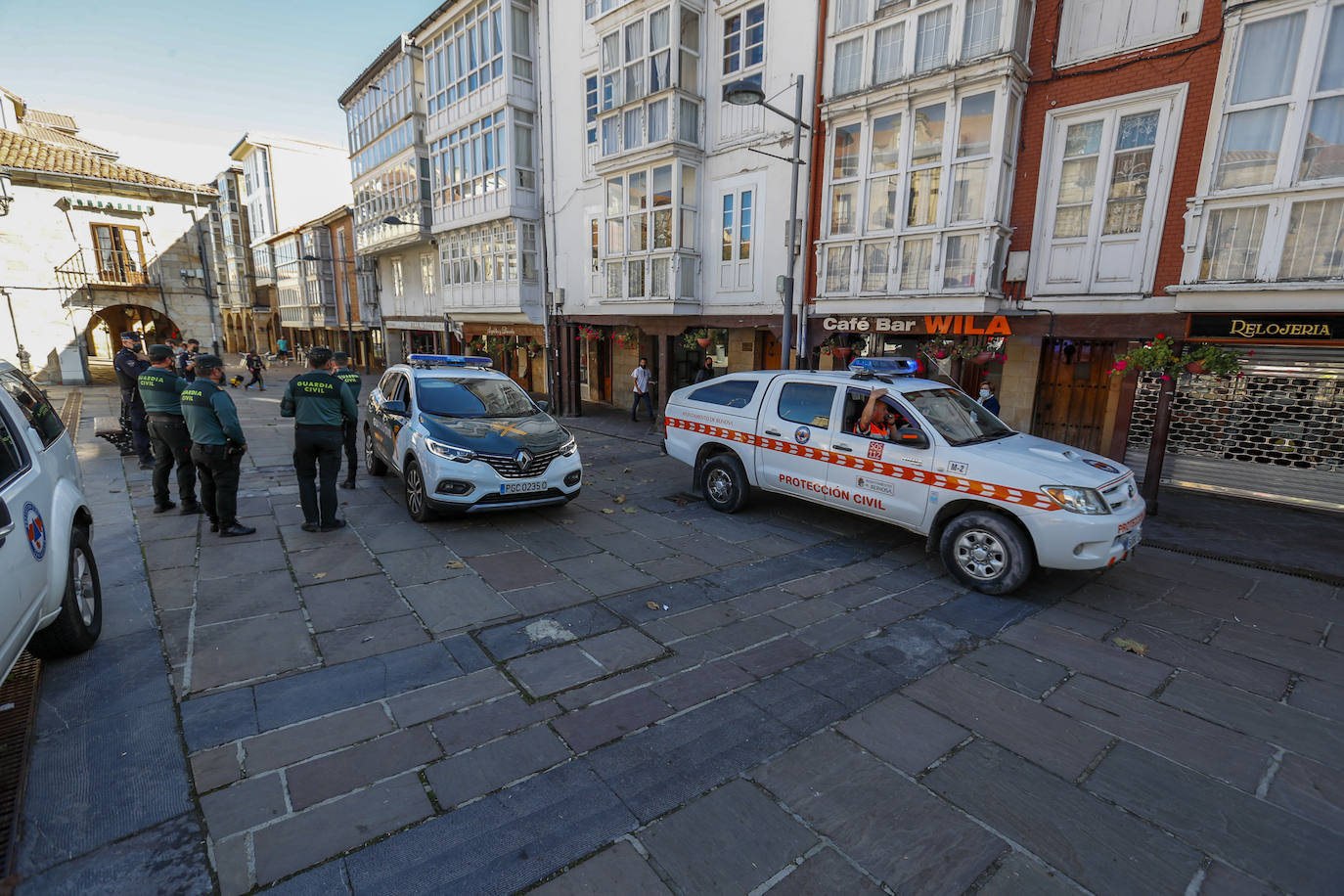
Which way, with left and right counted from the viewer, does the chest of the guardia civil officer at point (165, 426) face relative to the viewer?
facing away from the viewer and to the right of the viewer

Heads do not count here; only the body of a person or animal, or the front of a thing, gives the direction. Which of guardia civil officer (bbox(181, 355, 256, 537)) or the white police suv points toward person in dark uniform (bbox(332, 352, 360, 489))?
the guardia civil officer

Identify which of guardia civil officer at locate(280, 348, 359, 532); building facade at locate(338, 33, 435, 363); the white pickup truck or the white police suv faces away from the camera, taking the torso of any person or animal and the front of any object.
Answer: the guardia civil officer

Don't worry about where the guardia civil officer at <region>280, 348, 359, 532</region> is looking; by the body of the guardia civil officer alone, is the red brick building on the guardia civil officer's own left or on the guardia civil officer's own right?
on the guardia civil officer's own right

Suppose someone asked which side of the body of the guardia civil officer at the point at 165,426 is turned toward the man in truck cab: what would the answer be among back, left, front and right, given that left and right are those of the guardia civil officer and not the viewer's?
right

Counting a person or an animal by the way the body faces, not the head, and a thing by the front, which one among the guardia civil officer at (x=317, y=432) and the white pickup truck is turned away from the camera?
the guardia civil officer

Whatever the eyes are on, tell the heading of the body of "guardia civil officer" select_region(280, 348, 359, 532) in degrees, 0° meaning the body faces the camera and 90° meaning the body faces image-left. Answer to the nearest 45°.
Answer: approximately 180°

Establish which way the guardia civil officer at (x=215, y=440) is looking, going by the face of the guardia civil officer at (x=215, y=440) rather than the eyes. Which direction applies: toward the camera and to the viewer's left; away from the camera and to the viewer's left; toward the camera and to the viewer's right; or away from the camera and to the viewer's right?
away from the camera and to the viewer's right

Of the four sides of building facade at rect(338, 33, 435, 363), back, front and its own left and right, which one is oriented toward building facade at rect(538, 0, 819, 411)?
left

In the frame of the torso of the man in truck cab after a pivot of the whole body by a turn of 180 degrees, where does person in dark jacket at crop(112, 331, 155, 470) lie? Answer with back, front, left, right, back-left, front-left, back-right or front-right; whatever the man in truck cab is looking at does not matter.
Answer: front-left

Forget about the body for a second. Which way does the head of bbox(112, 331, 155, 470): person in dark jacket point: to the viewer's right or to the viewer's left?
to the viewer's right

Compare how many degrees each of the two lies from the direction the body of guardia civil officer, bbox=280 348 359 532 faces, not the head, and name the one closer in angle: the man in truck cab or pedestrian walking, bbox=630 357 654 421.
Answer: the pedestrian walking

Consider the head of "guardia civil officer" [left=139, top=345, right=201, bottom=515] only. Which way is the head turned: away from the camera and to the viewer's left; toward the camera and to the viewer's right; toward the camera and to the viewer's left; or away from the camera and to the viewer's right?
away from the camera and to the viewer's right
